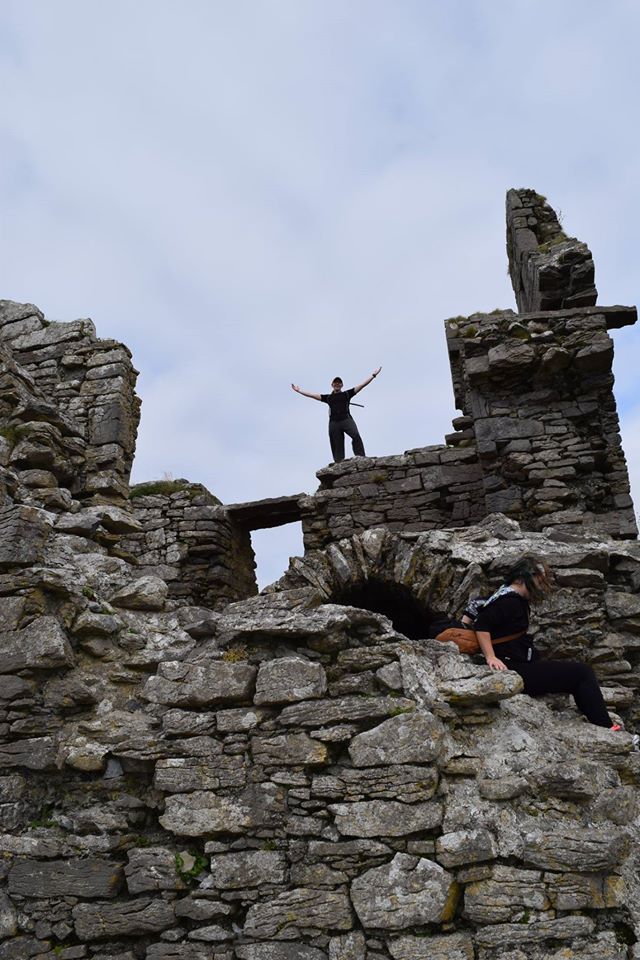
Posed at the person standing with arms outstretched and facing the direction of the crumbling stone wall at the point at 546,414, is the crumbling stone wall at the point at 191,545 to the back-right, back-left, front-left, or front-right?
back-right

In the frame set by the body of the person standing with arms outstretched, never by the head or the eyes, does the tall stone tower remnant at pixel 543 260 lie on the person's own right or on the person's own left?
on the person's own left

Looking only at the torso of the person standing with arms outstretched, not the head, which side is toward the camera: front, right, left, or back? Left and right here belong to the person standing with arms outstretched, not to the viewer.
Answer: front

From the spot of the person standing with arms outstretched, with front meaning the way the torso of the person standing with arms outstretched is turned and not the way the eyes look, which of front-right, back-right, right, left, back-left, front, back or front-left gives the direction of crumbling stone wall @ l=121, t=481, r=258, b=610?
right

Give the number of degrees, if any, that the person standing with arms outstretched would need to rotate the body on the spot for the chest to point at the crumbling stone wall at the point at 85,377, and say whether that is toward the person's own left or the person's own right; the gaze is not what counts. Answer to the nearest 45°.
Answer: approximately 45° to the person's own right

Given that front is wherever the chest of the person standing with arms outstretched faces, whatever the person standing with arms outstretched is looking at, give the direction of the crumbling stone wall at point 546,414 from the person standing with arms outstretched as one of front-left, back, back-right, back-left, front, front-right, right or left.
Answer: front-left
